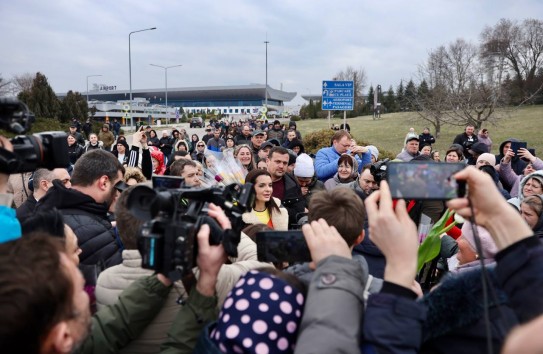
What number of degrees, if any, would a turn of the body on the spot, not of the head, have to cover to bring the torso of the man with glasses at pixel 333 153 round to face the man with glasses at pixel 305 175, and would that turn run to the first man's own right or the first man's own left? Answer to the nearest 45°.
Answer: approximately 45° to the first man's own right

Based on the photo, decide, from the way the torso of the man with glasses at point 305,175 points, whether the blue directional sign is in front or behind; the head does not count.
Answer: behind

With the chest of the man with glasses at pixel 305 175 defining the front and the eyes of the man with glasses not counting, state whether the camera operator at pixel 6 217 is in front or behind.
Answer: in front

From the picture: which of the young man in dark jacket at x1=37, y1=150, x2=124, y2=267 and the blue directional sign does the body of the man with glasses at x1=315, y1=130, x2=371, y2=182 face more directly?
the young man in dark jacket

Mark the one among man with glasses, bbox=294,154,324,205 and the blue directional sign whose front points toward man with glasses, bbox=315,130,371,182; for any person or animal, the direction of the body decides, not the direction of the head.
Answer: the blue directional sign

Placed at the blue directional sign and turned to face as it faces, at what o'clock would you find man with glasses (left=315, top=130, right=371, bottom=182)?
The man with glasses is roughly at 12 o'clock from the blue directional sign.

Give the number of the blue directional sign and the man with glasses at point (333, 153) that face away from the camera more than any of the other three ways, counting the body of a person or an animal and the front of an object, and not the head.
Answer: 0

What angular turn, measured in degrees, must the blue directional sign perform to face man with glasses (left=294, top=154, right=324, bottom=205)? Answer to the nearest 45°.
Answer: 0° — it already faces them

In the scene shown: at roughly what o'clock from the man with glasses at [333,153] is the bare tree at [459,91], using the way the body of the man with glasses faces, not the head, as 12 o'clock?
The bare tree is roughly at 8 o'clock from the man with glasses.

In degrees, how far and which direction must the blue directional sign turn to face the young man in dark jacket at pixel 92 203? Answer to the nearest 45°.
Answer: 0° — it already faces them

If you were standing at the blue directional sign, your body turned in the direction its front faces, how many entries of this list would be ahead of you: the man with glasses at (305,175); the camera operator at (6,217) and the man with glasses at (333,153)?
3

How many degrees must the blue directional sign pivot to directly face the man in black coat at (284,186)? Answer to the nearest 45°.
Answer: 0° — it already faces them
